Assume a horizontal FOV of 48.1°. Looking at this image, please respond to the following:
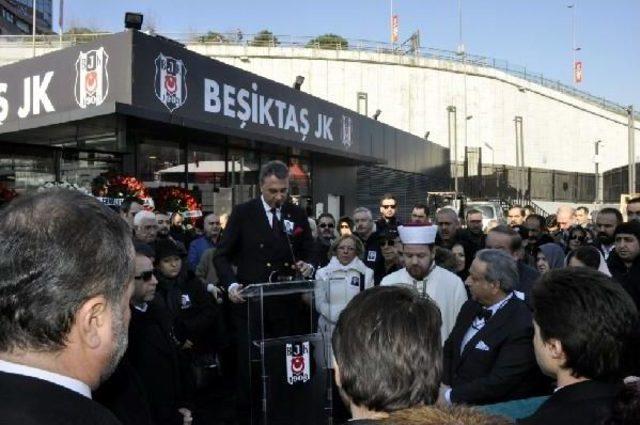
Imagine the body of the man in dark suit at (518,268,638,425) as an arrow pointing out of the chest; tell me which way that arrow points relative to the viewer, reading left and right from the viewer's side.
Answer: facing away from the viewer and to the left of the viewer

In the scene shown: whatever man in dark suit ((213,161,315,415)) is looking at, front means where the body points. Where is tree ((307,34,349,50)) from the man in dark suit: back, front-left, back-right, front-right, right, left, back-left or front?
back-left

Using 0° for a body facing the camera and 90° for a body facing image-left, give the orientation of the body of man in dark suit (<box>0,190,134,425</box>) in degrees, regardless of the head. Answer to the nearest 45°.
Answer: approximately 225°

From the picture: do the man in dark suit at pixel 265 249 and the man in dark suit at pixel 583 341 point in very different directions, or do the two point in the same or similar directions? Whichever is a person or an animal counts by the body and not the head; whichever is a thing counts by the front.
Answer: very different directions

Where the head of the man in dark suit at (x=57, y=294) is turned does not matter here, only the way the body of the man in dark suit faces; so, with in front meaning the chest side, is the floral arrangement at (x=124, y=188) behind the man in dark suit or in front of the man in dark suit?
in front

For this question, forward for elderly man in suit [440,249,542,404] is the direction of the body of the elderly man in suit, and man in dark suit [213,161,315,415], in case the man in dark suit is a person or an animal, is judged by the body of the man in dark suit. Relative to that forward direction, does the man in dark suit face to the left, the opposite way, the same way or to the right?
to the left

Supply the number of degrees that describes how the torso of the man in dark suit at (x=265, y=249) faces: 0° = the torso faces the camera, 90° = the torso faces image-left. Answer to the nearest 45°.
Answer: approximately 315°

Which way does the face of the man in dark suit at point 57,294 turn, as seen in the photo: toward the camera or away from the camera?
away from the camera

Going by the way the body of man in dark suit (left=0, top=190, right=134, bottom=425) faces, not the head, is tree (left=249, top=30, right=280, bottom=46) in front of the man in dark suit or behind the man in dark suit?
in front

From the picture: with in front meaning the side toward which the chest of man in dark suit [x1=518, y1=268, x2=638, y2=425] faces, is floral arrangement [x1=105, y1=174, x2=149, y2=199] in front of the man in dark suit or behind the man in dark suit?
in front

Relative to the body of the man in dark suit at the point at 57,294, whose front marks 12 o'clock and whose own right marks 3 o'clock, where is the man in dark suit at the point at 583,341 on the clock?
the man in dark suit at the point at 583,341 is roughly at 1 o'clock from the man in dark suit at the point at 57,294.

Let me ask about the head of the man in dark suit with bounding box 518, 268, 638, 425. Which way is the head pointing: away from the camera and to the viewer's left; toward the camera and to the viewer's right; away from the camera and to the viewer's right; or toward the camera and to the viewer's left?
away from the camera and to the viewer's left

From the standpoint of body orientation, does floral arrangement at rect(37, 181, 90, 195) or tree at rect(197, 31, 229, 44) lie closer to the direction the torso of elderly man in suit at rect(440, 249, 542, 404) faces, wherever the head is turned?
the floral arrangement

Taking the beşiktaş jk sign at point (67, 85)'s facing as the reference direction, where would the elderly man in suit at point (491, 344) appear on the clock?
The elderly man in suit is roughly at 10 o'clock from the beşiktaş jk sign.

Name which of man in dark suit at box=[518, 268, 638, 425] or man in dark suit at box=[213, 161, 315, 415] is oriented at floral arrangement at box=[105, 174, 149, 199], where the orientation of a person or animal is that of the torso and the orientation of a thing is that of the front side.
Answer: man in dark suit at box=[518, 268, 638, 425]
